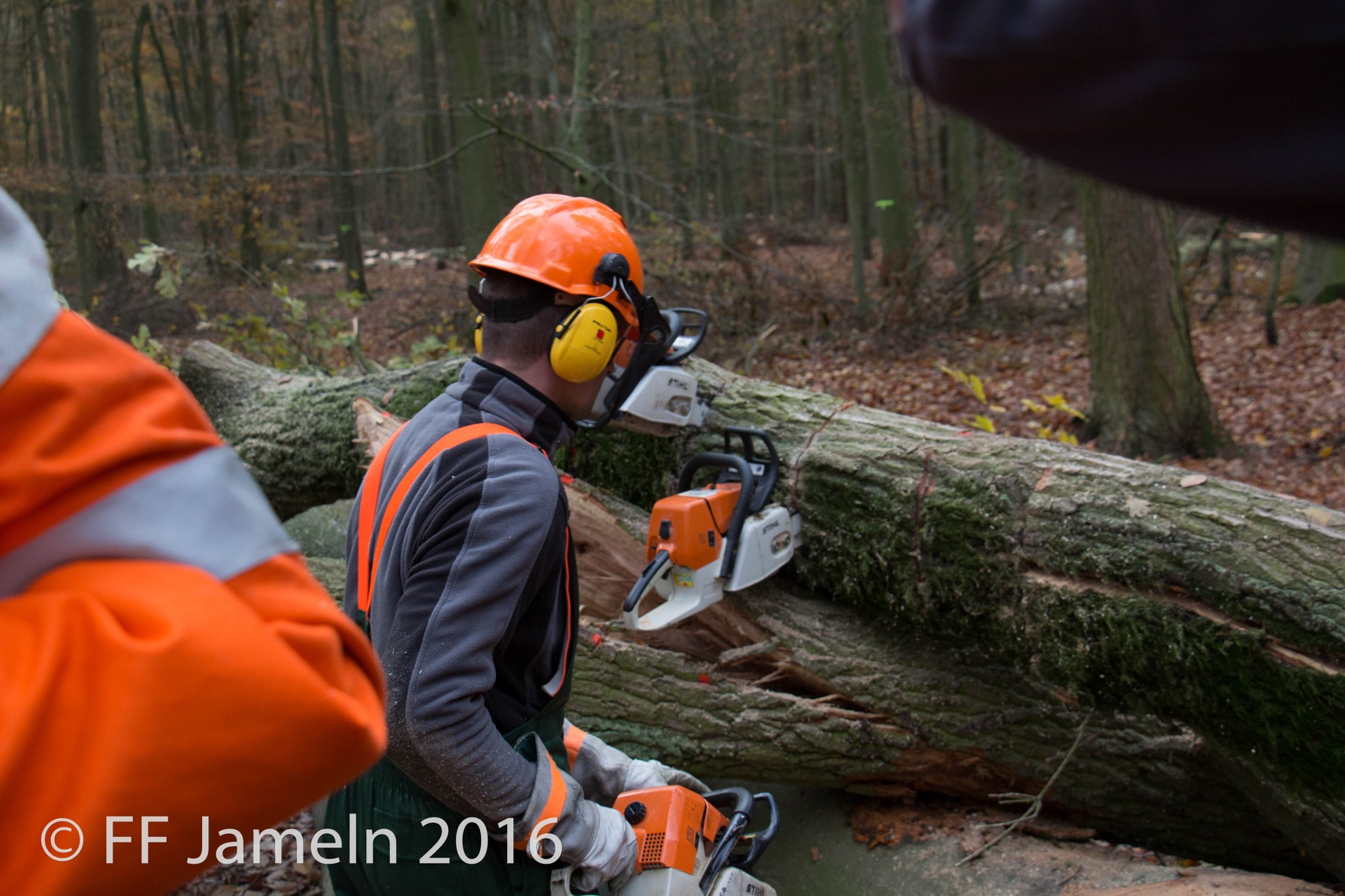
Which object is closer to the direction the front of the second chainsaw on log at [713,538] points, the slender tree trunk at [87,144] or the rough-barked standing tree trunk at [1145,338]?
the rough-barked standing tree trunk

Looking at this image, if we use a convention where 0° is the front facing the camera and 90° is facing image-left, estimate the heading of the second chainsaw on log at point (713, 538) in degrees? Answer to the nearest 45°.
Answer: approximately 225°

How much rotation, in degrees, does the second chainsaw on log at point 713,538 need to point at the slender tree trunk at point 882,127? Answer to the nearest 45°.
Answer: approximately 45° to its left

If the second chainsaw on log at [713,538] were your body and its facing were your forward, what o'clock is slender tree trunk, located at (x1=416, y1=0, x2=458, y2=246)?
The slender tree trunk is roughly at 10 o'clock from the second chainsaw on log.

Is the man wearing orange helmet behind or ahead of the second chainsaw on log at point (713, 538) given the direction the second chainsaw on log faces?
behind

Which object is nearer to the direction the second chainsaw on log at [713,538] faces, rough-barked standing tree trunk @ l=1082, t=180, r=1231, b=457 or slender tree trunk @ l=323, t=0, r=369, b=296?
the rough-barked standing tree trunk

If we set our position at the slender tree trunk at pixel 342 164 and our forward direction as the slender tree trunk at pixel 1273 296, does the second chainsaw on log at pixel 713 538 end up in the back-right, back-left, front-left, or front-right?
front-right

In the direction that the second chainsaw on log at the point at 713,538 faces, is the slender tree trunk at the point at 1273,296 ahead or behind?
ahead

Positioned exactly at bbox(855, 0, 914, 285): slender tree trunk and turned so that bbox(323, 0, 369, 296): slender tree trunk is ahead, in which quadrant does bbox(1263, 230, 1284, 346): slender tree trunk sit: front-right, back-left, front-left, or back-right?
back-left

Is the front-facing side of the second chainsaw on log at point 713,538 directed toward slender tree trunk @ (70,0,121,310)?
no

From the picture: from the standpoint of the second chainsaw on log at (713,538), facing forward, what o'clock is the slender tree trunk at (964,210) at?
The slender tree trunk is roughly at 11 o'clock from the second chainsaw on log.

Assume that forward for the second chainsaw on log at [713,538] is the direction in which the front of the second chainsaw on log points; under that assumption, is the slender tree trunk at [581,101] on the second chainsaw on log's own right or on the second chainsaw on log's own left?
on the second chainsaw on log's own left

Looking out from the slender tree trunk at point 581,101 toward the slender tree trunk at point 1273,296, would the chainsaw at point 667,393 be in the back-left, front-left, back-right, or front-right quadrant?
front-right

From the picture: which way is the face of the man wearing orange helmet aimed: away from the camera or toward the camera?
away from the camera

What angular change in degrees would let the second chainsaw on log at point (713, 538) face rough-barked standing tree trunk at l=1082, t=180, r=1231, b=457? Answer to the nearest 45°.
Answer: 0° — it already faces it

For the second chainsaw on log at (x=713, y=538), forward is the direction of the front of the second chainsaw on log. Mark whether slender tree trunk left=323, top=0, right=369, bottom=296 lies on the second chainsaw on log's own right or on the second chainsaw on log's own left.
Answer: on the second chainsaw on log's own left

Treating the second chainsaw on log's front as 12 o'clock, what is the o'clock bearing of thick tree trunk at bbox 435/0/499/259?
The thick tree trunk is roughly at 10 o'clock from the second chainsaw on log.
